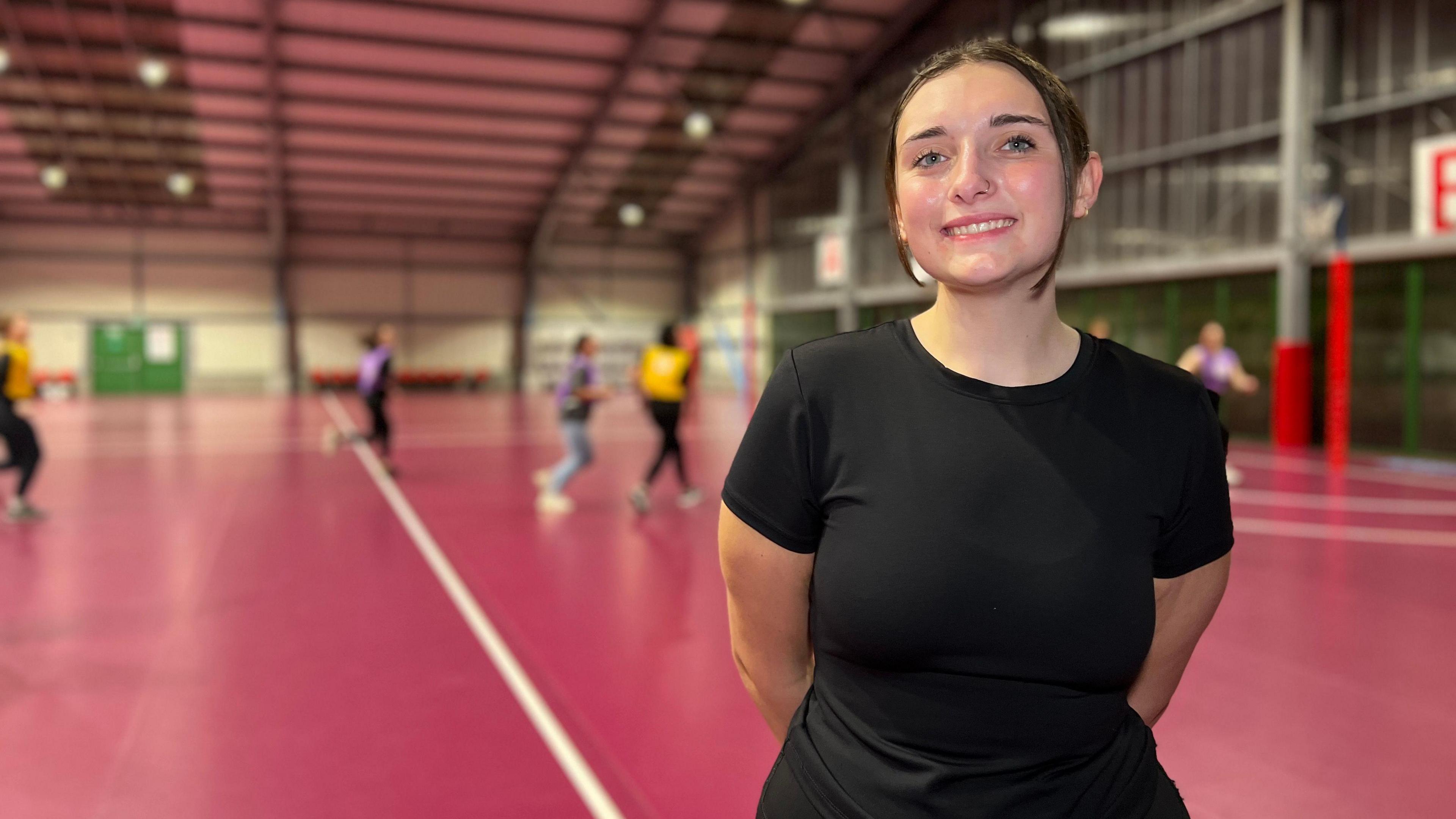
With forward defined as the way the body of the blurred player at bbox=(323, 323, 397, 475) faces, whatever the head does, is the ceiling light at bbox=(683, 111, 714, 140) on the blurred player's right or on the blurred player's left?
on the blurred player's left

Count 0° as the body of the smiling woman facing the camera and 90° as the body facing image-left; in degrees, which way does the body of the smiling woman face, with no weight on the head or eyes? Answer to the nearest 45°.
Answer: approximately 0°

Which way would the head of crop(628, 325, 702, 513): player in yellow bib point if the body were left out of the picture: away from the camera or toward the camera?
away from the camera

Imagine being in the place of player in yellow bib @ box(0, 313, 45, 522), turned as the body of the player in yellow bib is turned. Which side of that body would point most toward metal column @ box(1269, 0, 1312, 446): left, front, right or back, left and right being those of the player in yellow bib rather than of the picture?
front

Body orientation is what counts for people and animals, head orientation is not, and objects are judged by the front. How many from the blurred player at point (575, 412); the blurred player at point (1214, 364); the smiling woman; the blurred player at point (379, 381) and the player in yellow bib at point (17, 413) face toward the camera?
2

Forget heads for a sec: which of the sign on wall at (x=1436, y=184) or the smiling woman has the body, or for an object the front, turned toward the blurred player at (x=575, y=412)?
the sign on wall
